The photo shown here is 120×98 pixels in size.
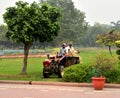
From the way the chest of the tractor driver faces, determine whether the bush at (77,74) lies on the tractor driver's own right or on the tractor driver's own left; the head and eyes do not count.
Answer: on the tractor driver's own left

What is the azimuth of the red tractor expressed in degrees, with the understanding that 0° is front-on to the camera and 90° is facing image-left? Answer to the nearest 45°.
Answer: approximately 45°

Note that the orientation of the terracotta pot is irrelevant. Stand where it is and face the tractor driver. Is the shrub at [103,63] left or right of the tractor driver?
right

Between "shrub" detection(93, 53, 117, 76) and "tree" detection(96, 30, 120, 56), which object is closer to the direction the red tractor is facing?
the shrub

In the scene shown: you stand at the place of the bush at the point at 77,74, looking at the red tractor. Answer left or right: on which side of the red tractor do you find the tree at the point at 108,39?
right
